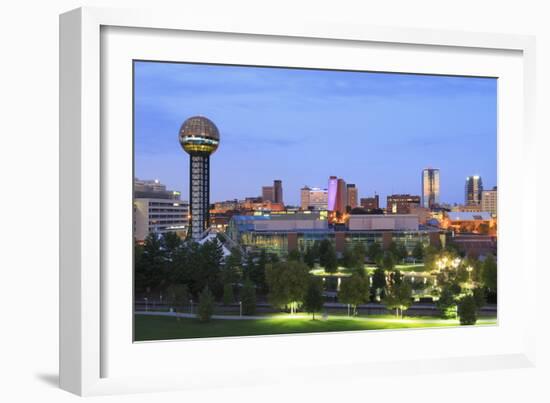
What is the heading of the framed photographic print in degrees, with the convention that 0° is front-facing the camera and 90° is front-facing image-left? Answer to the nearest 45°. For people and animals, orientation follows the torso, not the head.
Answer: approximately 315°
